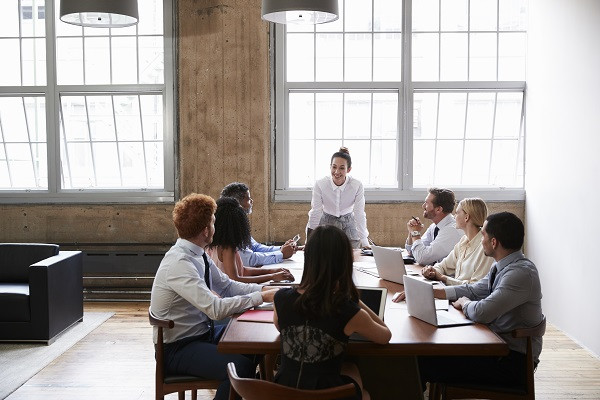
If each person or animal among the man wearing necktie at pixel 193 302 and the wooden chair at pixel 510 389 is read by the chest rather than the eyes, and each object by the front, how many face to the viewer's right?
1

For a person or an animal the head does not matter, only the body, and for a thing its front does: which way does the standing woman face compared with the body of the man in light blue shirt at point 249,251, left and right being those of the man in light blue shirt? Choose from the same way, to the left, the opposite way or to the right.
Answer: to the right

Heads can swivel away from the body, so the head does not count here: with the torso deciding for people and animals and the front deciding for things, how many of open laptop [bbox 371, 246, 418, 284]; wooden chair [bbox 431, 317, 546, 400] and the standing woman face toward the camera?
1

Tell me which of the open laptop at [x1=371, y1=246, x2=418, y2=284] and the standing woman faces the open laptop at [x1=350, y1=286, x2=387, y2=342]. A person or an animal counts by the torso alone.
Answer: the standing woman

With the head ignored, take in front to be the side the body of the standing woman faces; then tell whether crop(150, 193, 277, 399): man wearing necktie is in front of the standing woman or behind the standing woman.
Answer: in front

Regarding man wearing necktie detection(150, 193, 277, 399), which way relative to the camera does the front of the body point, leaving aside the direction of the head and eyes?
to the viewer's right

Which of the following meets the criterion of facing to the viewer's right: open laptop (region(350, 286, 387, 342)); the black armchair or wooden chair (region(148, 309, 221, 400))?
the wooden chair

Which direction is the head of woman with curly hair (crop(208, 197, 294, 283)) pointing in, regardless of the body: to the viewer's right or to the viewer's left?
to the viewer's right

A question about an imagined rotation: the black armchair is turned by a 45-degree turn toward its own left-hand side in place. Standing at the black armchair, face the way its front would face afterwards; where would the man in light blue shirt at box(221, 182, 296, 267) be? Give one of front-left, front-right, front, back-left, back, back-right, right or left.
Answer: front-left

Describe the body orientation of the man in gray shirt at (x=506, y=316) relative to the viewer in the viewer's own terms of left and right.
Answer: facing to the left of the viewer

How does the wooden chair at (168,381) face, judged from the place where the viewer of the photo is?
facing to the right of the viewer

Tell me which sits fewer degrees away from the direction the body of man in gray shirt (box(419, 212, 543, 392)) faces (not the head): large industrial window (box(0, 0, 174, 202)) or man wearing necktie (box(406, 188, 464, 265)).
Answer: the large industrial window

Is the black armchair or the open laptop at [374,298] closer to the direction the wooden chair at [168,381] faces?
the open laptop

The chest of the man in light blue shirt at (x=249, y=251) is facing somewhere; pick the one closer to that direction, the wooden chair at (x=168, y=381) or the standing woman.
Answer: the standing woman

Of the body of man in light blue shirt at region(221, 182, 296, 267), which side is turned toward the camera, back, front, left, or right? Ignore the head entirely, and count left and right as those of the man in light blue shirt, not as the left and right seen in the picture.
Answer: right
